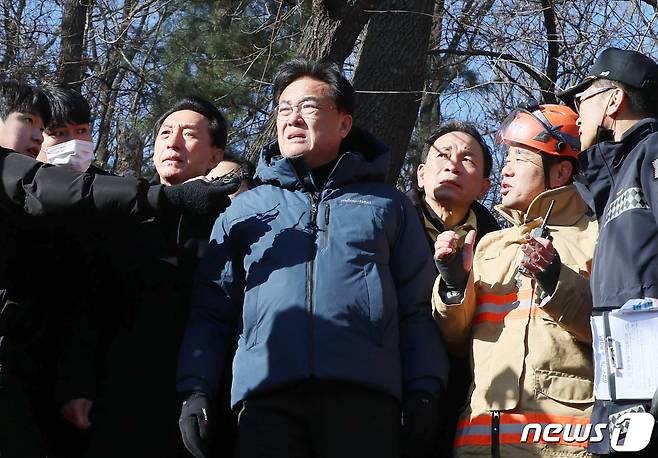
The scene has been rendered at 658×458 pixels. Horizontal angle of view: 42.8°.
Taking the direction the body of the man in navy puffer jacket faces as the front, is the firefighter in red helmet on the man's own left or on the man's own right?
on the man's own left

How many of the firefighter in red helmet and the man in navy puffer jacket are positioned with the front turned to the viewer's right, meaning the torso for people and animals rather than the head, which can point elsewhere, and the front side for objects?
0

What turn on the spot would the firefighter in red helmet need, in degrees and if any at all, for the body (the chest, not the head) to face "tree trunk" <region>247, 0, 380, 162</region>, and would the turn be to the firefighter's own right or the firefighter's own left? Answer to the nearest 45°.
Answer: approximately 90° to the firefighter's own right

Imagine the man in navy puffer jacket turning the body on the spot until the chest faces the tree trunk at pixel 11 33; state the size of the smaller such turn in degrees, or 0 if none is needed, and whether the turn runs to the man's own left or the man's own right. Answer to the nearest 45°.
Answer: approximately 135° to the man's own right

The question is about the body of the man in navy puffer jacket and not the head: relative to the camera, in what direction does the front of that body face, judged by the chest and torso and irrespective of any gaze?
toward the camera

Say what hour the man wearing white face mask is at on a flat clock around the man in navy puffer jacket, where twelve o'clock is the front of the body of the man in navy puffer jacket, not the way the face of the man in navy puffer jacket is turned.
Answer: The man wearing white face mask is roughly at 4 o'clock from the man in navy puffer jacket.

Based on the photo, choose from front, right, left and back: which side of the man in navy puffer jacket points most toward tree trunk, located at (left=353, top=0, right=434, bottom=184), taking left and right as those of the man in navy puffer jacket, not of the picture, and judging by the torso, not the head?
back

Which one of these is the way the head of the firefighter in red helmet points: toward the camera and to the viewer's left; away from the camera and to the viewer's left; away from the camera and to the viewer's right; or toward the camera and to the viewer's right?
toward the camera and to the viewer's left

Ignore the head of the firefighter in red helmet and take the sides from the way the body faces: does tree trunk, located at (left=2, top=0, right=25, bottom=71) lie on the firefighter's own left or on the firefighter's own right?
on the firefighter's own right

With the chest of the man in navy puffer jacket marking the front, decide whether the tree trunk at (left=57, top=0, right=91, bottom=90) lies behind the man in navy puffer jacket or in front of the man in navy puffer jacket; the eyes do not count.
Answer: behind

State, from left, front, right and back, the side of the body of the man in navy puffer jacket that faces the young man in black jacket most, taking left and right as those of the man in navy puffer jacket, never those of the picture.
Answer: right
